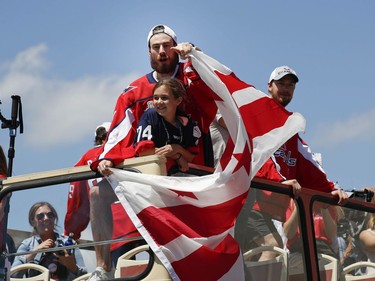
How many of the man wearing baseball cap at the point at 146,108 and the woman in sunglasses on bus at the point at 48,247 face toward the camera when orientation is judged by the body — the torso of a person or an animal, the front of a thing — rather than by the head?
2

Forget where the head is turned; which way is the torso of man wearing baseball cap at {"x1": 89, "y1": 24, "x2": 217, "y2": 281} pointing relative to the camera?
toward the camera

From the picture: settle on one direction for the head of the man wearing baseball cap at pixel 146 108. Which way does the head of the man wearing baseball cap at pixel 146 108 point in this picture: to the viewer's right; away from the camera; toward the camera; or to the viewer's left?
toward the camera

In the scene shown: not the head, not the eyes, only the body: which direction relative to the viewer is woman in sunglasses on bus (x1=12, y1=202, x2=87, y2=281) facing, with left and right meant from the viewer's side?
facing the viewer

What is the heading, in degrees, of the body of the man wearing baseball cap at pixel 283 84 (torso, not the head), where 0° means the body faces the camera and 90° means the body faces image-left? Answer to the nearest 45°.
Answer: approximately 315°

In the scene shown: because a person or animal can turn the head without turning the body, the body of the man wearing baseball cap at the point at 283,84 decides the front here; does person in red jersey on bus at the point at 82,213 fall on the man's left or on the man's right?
on the man's right

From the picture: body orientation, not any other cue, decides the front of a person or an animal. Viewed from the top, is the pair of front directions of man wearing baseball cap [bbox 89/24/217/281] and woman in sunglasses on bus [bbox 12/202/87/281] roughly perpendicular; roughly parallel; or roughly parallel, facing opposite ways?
roughly parallel

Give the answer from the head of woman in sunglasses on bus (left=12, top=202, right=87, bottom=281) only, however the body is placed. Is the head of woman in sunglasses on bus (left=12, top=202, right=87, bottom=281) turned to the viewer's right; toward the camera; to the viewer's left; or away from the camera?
toward the camera
